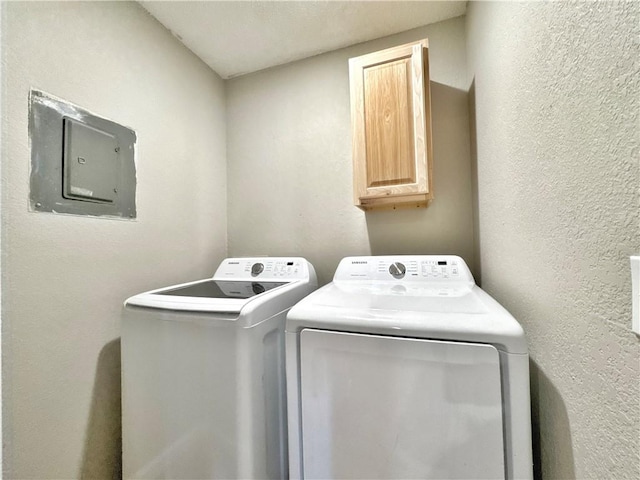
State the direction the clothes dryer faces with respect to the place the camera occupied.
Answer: facing the viewer

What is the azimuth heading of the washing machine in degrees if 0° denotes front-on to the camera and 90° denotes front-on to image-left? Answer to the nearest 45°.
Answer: approximately 45°

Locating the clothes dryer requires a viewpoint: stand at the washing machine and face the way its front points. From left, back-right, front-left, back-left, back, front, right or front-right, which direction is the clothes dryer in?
left

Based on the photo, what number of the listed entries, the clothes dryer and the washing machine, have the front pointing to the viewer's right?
0

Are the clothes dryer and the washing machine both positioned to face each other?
no

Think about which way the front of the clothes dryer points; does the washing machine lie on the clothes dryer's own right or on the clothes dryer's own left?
on the clothes dryer's own right

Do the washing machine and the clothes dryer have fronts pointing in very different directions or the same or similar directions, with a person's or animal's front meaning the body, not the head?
same or similar directions
